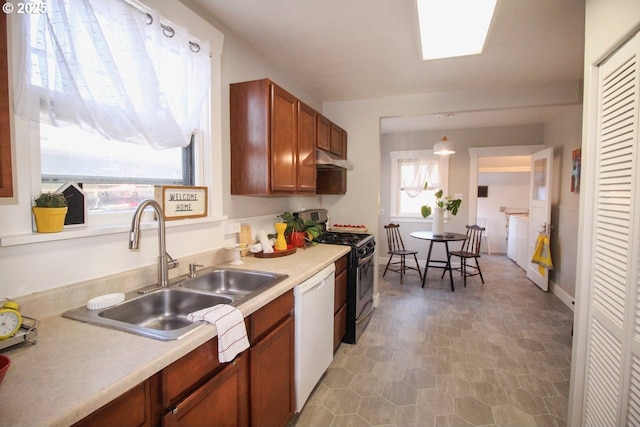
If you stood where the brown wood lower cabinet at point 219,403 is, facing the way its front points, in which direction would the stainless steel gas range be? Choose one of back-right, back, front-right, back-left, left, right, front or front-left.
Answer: left

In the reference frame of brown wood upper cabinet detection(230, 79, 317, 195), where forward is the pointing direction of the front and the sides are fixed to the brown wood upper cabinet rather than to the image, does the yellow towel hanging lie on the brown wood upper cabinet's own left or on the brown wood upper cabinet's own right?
on the brown wood upper cabinet's own left

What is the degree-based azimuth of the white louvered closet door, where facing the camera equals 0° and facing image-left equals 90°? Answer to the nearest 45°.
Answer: approximately 45°

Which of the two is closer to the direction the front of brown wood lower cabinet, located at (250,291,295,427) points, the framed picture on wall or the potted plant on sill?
the framed picture on wall

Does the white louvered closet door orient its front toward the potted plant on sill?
yes

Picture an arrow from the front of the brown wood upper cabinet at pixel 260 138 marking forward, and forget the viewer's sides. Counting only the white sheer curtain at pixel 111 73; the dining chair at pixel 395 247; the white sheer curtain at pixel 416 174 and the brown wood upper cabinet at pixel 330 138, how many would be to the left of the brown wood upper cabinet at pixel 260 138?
3

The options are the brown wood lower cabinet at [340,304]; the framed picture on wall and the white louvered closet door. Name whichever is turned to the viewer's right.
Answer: the brown wood lower cabinet

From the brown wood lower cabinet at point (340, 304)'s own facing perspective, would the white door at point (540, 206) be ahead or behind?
ahead

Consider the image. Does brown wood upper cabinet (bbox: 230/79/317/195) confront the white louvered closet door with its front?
yes

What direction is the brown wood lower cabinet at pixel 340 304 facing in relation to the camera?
to the viewer's right

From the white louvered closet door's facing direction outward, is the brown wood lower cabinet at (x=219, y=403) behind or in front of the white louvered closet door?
in front

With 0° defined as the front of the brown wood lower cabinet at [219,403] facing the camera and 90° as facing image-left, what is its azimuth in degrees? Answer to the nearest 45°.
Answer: approximately 315°
